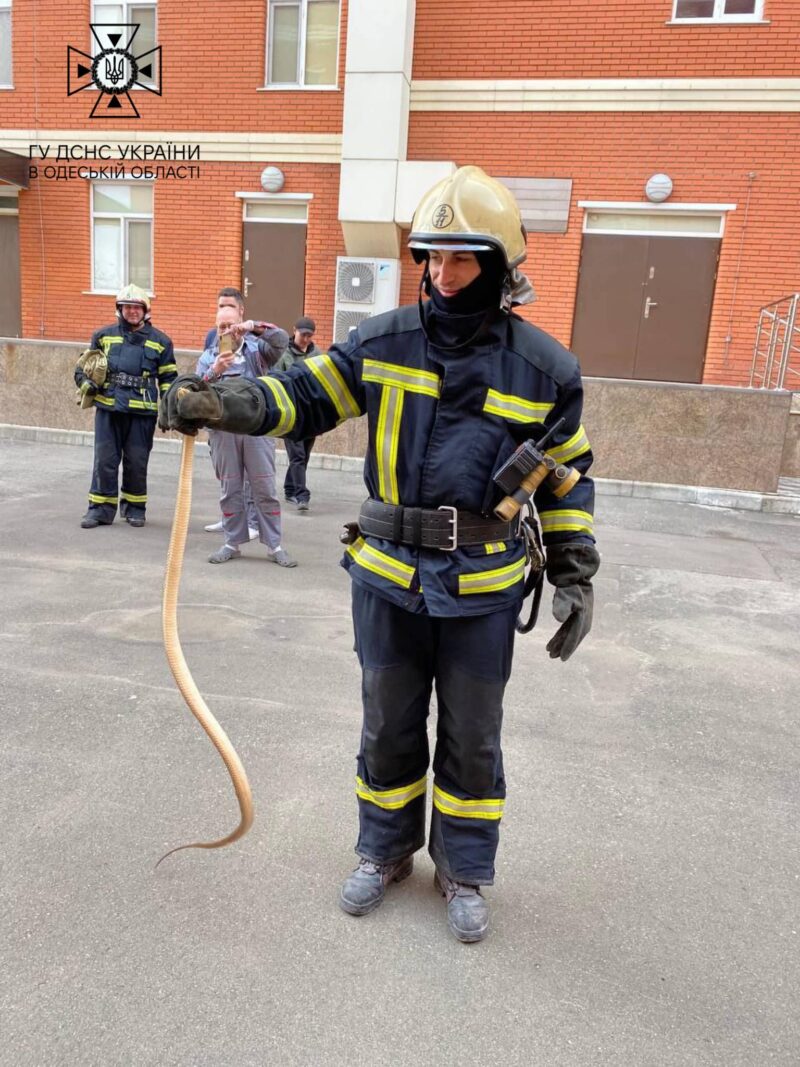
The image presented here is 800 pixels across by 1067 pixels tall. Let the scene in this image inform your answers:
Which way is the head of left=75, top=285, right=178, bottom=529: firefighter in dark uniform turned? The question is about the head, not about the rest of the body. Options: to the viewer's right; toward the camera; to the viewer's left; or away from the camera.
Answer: toward the camera

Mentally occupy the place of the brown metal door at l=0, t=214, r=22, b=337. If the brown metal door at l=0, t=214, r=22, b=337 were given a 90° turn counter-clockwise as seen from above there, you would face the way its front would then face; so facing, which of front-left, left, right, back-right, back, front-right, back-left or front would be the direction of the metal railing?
front-right

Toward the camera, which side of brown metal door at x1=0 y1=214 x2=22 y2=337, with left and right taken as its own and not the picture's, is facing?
front

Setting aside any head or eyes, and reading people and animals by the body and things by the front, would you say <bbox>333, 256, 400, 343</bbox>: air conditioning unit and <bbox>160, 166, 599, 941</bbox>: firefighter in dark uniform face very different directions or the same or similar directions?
same or similar directions

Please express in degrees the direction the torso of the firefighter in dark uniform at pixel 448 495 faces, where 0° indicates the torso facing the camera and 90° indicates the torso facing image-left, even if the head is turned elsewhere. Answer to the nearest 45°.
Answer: approximately 0°

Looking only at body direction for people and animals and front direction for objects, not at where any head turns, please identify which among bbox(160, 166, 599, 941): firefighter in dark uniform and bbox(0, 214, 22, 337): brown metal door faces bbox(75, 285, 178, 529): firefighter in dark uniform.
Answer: the brown metal door

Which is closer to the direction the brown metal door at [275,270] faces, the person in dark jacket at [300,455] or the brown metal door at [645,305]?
the person in dark jacket

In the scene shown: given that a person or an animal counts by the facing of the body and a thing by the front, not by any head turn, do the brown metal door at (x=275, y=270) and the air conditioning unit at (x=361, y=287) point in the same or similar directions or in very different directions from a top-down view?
same or similar directions

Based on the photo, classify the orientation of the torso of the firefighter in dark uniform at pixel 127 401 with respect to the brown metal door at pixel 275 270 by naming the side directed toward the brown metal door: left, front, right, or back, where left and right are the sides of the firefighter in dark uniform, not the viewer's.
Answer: back

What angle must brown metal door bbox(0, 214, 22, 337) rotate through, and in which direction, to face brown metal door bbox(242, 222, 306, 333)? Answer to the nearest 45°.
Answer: approximately 45° to its left

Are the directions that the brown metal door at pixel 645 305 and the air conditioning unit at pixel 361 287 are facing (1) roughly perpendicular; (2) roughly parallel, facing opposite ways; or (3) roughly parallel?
roughly parallel

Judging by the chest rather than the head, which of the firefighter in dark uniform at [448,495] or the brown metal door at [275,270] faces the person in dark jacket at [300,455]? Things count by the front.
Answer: the brown metal door

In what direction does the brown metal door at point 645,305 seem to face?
toward the camera

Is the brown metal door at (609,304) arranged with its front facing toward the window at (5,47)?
no

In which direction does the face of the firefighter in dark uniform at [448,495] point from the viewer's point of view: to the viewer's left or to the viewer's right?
to the viewer's left

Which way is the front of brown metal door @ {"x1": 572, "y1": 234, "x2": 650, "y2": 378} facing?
toward the camera

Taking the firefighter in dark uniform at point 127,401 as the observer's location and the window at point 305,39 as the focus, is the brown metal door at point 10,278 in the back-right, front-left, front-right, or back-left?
front-left

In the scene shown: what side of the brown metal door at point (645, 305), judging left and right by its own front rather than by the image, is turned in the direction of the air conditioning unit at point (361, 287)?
right

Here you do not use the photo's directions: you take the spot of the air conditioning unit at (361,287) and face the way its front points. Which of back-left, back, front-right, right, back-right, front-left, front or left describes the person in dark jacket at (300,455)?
front
